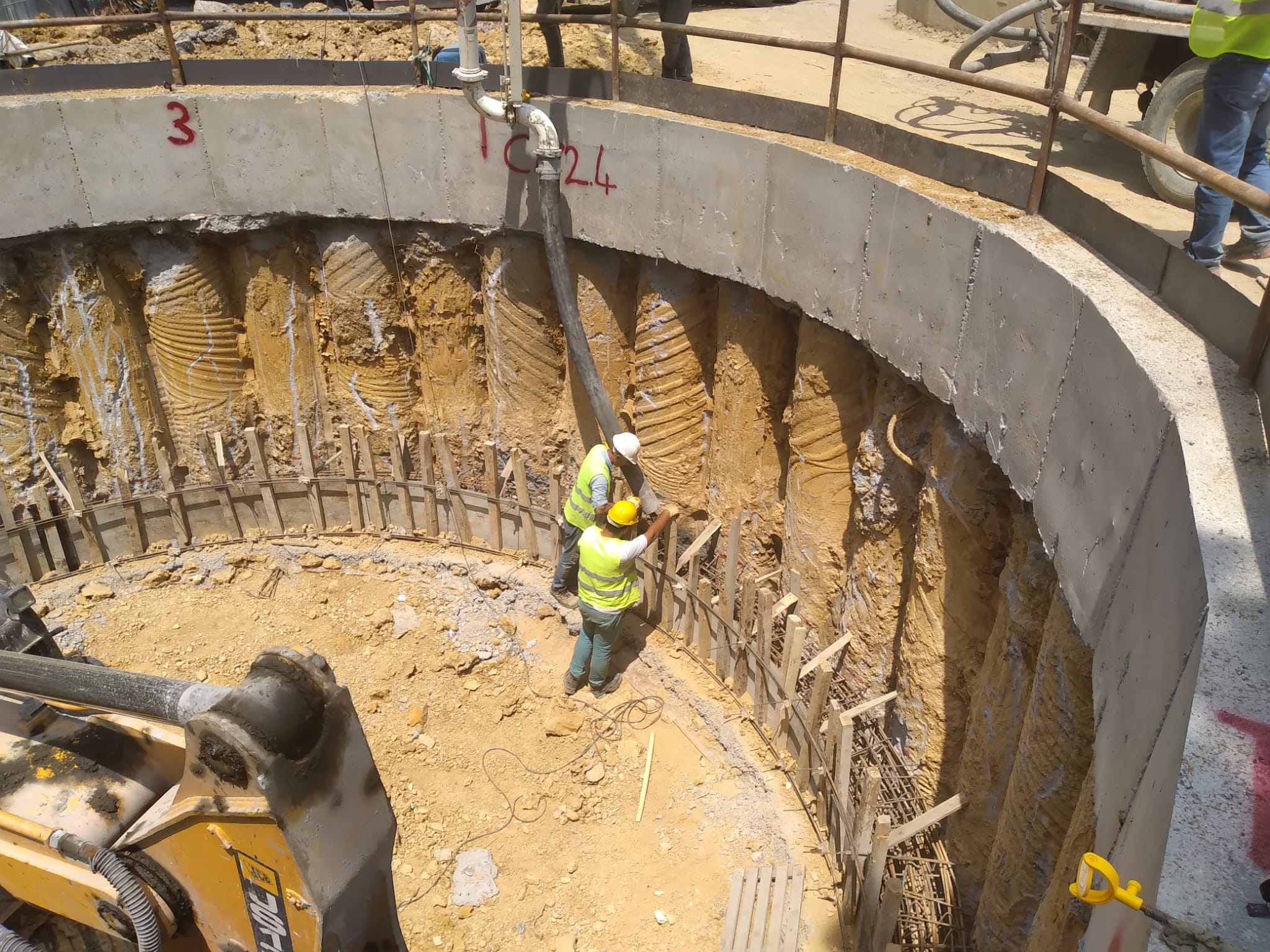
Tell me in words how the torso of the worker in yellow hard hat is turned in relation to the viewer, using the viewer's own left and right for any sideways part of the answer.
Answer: facing away from the viewer and to the right of the viewer

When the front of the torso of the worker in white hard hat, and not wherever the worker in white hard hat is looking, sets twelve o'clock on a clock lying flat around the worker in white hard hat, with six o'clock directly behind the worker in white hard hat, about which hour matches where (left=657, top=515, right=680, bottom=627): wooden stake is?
The wooden stake is roughly at 1 o'clock from the worker in white hard hat.

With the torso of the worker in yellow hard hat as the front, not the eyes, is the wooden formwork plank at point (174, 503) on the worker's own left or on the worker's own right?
on the worker's own left

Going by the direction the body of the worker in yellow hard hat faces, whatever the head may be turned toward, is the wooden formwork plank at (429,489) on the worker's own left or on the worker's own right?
on the worker's own left

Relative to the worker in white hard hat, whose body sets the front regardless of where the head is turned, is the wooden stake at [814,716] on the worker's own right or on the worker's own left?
on the worker's own right

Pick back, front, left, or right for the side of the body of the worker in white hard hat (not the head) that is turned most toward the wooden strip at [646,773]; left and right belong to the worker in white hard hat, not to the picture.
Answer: right

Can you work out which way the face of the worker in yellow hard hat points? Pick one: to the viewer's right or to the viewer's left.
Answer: to the viewer's right

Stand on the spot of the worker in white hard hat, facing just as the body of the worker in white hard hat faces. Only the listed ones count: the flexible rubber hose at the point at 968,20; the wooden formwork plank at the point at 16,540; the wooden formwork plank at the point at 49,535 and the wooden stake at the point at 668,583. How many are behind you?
2

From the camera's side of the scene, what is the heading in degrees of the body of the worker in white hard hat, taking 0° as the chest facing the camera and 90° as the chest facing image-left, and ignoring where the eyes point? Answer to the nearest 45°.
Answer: approximately 270°

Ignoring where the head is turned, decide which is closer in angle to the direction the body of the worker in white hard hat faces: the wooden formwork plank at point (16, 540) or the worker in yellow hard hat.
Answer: the worker in yellow hard hat

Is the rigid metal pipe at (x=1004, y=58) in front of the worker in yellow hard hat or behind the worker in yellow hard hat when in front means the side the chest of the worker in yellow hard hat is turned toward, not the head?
in front

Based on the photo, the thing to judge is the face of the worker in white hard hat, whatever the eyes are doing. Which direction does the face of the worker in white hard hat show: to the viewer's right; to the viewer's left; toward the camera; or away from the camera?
to the viewer's right

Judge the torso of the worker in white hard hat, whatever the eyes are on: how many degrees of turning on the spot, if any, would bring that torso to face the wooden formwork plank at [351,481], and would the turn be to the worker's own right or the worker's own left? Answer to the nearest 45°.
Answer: approximately 135° to the worker's own left

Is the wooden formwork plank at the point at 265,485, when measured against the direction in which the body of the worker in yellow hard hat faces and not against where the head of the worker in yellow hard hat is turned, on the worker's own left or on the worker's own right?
on the worker's own left
